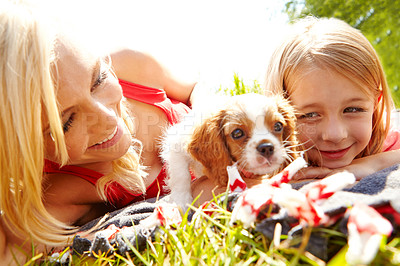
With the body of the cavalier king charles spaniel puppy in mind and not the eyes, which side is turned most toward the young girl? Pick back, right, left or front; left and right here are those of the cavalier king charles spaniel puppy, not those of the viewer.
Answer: left

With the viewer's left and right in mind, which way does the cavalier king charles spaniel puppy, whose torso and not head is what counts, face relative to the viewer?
facing the viewer and to the right of the viewer

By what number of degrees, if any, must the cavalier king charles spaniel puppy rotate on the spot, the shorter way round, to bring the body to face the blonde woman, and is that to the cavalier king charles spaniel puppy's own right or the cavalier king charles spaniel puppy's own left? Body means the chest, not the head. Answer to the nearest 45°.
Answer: approximately 90° to the cavalier king charles spaniel puppy's own right
